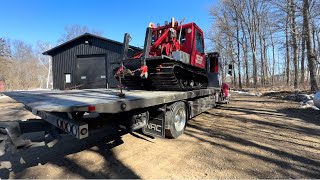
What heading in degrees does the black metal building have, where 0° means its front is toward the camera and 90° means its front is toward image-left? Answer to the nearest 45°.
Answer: approximately 0°

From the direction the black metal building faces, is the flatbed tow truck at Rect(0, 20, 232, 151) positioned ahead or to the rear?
ahead

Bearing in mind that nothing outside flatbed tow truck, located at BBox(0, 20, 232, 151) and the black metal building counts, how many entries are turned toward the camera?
1

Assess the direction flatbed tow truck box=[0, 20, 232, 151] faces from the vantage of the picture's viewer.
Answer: facing away from the viewer and to the right of the viewer

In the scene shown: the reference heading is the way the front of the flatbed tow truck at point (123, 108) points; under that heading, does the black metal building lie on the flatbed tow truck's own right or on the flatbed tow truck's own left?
on the flatbed tow truck's own left

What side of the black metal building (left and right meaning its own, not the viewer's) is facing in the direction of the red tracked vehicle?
front
